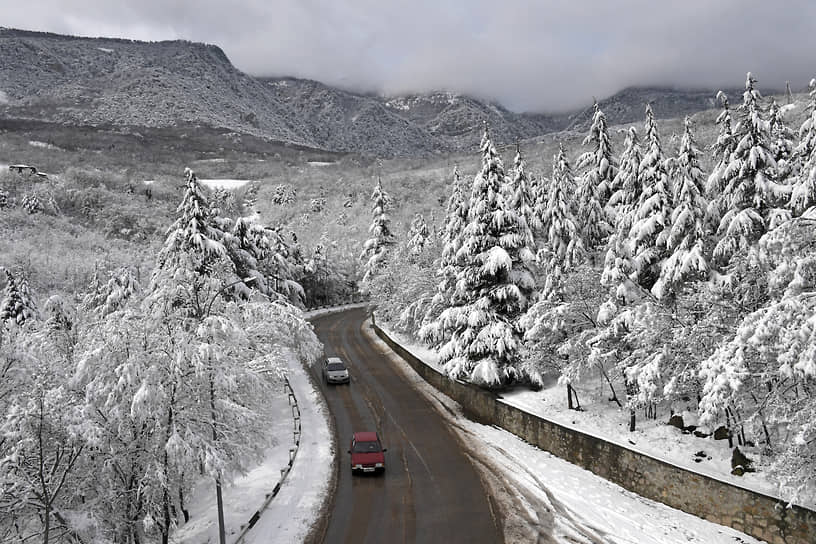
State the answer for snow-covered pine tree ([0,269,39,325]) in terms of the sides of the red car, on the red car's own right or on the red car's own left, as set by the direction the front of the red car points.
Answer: on the red car's own right

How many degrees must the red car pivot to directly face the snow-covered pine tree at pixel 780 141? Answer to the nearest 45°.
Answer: approximately 90° to its left

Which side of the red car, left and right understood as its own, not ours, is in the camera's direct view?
front

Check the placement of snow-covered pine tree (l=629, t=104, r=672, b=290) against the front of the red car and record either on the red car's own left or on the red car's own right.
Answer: on the red car's own left

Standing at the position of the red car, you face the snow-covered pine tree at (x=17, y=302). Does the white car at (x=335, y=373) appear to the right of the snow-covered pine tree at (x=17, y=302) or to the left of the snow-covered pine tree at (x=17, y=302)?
right

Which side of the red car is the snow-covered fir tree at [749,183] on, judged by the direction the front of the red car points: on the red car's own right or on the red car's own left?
on the red car's own left

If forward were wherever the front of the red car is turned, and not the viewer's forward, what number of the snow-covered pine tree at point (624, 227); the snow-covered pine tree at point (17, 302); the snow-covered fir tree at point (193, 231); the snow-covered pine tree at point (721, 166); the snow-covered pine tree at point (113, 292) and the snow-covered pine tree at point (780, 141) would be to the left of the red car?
3

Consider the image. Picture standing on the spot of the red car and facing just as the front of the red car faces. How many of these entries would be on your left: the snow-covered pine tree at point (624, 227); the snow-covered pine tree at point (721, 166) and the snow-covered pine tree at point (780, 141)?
3

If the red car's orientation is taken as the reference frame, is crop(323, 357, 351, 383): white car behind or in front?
behind

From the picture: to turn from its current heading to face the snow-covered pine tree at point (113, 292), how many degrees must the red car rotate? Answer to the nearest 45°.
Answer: approximately 135° to its right

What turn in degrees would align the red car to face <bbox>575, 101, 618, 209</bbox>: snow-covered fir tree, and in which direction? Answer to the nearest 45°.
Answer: approximately 135° to its left
